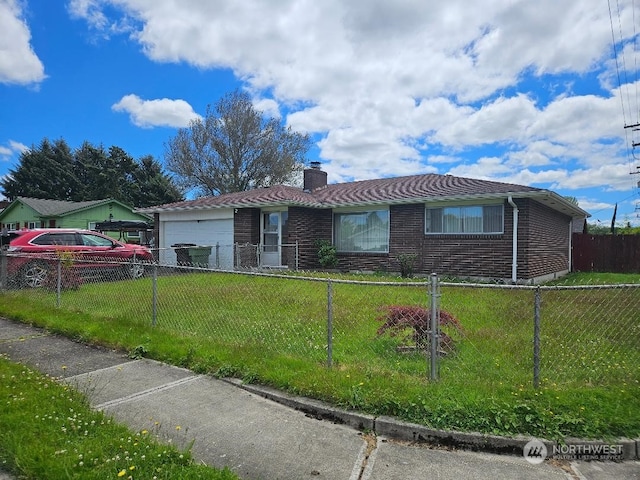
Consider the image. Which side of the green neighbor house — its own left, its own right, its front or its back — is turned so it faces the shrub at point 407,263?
left

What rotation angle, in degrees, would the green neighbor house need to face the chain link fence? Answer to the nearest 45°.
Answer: approximately 45° to its left

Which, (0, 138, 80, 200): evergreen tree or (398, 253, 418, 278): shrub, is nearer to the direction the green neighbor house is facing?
the shrub

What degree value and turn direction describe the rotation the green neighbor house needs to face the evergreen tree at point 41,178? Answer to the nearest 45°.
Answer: approximately 135° to its right

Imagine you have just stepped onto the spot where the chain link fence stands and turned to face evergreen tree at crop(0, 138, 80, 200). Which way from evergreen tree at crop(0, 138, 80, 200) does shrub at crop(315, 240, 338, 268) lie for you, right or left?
right

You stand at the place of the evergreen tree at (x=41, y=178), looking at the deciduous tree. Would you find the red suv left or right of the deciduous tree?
right

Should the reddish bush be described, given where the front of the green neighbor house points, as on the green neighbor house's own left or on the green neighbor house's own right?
on the green neighbor house's own left

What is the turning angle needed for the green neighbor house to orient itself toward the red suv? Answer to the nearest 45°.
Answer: approximately 45° to its left

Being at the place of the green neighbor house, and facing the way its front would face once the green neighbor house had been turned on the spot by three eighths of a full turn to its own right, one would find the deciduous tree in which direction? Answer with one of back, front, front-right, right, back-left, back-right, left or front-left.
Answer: right

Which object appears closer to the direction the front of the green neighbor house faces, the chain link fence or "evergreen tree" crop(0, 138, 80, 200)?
the chain link fence

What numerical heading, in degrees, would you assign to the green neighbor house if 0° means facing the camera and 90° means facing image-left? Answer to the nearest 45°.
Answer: approximately 45°
